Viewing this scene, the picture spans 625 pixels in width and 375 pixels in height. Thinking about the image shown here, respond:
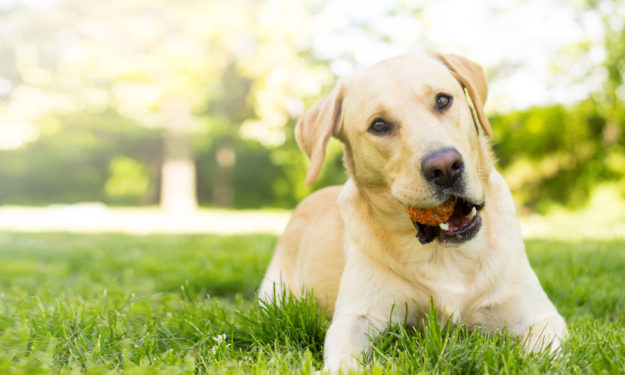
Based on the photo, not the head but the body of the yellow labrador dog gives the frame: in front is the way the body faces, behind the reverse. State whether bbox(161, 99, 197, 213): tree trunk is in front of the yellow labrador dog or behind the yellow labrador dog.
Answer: behind

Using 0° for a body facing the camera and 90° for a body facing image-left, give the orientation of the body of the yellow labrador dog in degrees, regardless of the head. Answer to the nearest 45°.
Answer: approximately 315°
